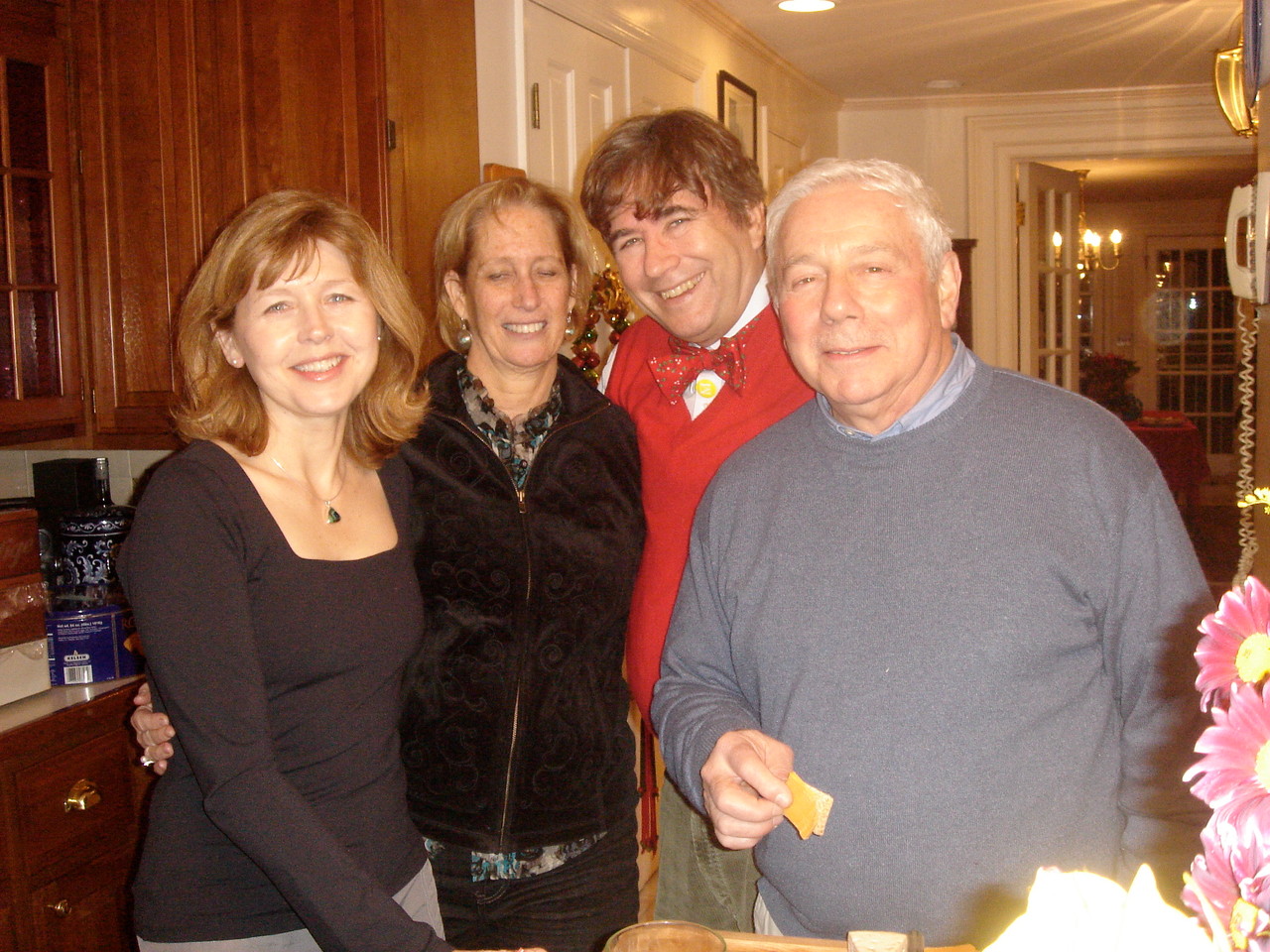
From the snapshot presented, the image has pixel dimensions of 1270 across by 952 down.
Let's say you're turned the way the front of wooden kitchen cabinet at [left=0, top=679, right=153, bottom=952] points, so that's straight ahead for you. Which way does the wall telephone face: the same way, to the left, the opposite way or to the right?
the opposite way

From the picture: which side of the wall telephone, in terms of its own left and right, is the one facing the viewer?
left

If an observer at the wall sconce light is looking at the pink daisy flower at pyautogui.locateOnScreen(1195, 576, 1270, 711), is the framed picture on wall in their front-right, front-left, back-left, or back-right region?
back-right

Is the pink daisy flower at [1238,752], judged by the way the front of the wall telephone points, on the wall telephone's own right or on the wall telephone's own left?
on the wall telephone's own left

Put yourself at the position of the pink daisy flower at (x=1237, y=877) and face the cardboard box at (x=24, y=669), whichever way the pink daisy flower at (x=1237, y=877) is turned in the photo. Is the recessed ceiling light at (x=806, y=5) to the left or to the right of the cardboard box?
right

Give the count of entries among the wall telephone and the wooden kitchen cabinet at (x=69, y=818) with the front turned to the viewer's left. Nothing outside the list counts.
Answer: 1

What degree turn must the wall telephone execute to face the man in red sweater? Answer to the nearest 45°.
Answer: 0° — it already faces them

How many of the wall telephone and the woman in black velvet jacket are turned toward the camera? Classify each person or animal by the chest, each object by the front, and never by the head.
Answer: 1

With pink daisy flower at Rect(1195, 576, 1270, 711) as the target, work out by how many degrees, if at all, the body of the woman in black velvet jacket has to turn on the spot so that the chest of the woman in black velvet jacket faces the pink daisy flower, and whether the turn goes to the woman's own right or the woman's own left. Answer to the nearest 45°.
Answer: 0° — they already face it
